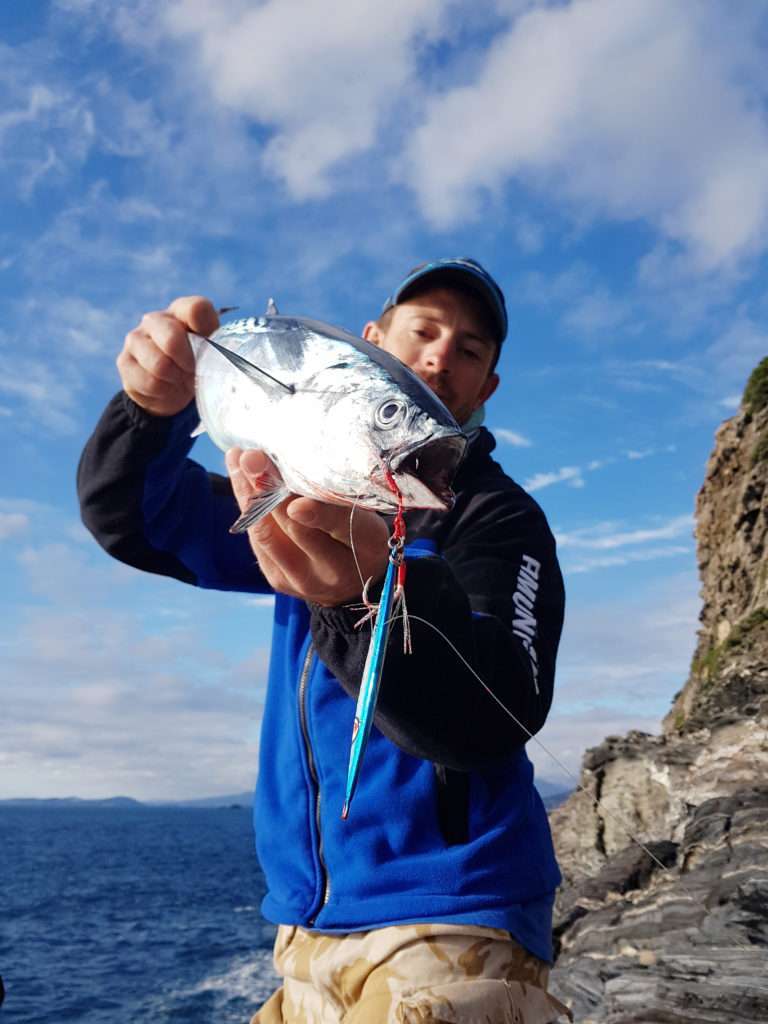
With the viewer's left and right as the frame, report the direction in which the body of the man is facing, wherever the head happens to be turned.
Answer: facing the viewer and to the left of the viewer

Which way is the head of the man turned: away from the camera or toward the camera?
toward the camera
